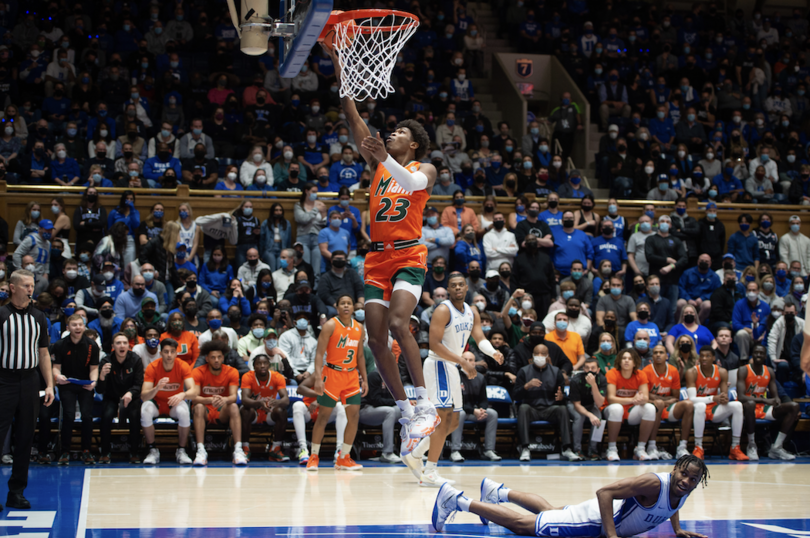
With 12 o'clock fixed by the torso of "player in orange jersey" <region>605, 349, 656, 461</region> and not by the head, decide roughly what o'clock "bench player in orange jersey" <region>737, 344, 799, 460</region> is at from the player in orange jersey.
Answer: The bench player in orange jersey is roughly at 8 o'clock from the player in orange jersey.

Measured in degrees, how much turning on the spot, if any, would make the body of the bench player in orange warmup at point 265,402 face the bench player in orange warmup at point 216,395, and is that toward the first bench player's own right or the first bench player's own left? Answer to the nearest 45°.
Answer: approximately 90° to the first bench player's own right

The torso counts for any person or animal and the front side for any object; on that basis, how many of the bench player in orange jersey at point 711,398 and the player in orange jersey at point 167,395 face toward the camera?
2

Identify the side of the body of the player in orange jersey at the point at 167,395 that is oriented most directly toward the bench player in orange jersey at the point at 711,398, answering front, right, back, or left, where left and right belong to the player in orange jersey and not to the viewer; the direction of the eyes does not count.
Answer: left

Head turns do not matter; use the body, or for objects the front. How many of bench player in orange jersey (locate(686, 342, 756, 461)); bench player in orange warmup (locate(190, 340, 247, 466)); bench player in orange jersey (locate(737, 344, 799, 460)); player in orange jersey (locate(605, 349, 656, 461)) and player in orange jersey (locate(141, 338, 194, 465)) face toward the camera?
5

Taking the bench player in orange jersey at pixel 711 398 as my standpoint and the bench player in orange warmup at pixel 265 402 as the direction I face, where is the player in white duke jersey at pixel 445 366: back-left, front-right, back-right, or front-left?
front-left

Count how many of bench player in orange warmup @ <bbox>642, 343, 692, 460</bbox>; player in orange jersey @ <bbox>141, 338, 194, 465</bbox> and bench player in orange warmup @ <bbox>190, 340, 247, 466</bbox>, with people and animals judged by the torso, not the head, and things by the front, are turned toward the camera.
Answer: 3

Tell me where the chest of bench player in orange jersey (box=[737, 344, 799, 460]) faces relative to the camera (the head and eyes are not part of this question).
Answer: toward the camera

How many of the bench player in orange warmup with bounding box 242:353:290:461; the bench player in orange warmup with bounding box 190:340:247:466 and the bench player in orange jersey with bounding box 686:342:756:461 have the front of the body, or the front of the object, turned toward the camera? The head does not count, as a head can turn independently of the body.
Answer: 3

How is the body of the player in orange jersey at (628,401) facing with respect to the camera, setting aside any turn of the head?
toward the camera

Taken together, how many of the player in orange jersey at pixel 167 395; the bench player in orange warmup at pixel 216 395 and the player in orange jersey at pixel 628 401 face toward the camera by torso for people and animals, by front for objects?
3

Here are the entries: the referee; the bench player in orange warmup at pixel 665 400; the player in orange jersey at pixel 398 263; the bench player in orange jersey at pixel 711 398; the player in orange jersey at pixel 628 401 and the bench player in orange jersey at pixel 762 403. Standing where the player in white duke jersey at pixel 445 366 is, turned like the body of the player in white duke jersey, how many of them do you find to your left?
4

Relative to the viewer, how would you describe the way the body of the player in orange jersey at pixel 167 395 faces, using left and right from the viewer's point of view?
facing the viewer

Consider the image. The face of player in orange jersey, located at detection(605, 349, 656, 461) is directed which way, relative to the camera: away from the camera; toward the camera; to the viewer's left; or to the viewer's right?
toward the camera

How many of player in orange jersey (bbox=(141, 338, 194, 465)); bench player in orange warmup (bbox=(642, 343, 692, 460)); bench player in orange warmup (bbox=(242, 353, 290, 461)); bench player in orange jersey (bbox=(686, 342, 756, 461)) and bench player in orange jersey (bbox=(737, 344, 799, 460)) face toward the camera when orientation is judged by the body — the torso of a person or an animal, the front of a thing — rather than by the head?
5

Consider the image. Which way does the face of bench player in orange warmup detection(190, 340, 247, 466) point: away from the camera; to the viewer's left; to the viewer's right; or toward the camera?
toward the camera

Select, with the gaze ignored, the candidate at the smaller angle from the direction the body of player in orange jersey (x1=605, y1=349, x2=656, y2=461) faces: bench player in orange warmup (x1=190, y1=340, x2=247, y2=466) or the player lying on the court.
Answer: the player lying on the court
